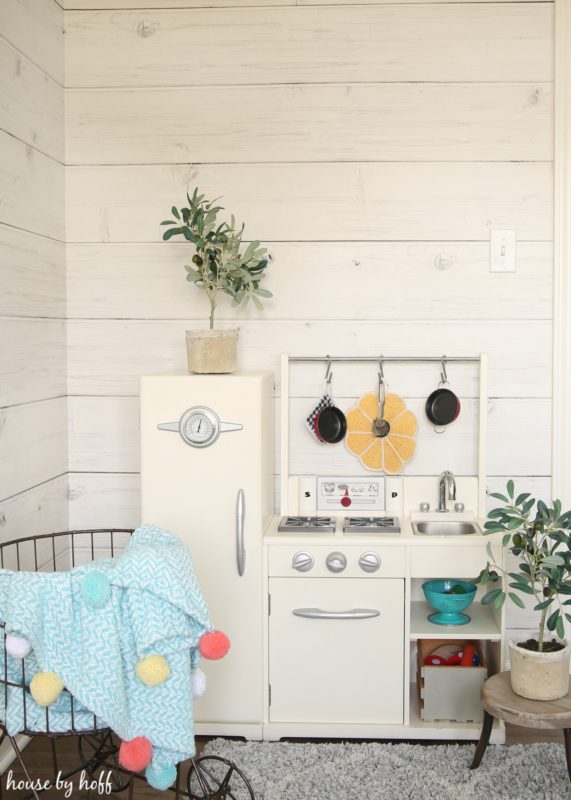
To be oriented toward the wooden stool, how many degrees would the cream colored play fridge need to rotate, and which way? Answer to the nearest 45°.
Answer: approximately 45° to its left

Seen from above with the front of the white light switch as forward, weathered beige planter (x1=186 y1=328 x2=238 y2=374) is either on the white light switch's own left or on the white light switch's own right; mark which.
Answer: on the white light switch's own right

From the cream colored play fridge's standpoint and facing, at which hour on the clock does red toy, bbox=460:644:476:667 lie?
The red toy is roughly at 9 o'clock from the cream colored play fridge.

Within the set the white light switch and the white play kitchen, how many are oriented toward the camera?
2

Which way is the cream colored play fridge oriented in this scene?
toward the camera

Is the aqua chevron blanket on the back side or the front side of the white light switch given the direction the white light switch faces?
on the front side

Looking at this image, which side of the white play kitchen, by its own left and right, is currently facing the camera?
front

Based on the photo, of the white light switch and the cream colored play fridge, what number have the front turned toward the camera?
2

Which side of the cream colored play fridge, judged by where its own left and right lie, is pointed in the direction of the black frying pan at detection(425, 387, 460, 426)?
left

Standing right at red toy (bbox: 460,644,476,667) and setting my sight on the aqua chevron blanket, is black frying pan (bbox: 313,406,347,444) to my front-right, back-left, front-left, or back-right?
front-right

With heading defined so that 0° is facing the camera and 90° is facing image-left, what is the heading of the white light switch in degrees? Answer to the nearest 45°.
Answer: approximately 0°

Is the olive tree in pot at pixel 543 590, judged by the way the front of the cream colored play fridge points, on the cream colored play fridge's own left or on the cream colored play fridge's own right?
on the cream colored play fridge's own left

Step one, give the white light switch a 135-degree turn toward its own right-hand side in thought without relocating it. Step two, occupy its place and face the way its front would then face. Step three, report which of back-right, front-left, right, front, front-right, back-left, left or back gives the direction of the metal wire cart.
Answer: left
